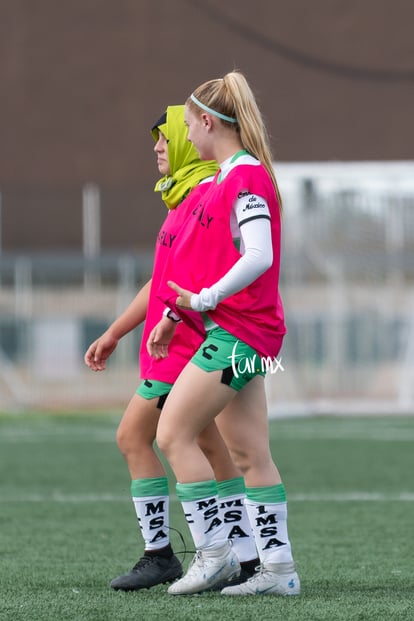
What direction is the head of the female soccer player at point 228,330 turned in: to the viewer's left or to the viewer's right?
to the viewer's left

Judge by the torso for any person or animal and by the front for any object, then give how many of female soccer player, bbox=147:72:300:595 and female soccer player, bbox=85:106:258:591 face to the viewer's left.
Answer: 2

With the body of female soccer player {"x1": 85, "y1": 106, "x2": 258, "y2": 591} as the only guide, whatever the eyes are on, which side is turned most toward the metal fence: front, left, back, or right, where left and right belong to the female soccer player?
right

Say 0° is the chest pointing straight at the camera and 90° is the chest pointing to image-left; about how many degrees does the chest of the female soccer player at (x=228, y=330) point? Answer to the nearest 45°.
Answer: approximately 90°

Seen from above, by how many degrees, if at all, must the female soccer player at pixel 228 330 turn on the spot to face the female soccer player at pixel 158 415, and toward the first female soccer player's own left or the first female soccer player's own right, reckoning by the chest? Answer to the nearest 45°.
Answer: approximately 45° to the first female soccer player's own right

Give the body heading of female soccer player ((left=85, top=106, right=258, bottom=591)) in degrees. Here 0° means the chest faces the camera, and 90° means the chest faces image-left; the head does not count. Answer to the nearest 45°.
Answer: approximately 90°

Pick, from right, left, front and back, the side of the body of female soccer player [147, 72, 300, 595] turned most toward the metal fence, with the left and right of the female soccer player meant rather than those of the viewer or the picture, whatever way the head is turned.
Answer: right

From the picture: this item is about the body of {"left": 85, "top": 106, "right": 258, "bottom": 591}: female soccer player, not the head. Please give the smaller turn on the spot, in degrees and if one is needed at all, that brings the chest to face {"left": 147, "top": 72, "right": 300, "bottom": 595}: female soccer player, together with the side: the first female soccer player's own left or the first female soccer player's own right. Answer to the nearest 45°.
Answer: approximately 135° to the first female soccer player's own left

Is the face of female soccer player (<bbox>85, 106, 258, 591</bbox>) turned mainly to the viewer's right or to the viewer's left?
to the viewer's left
